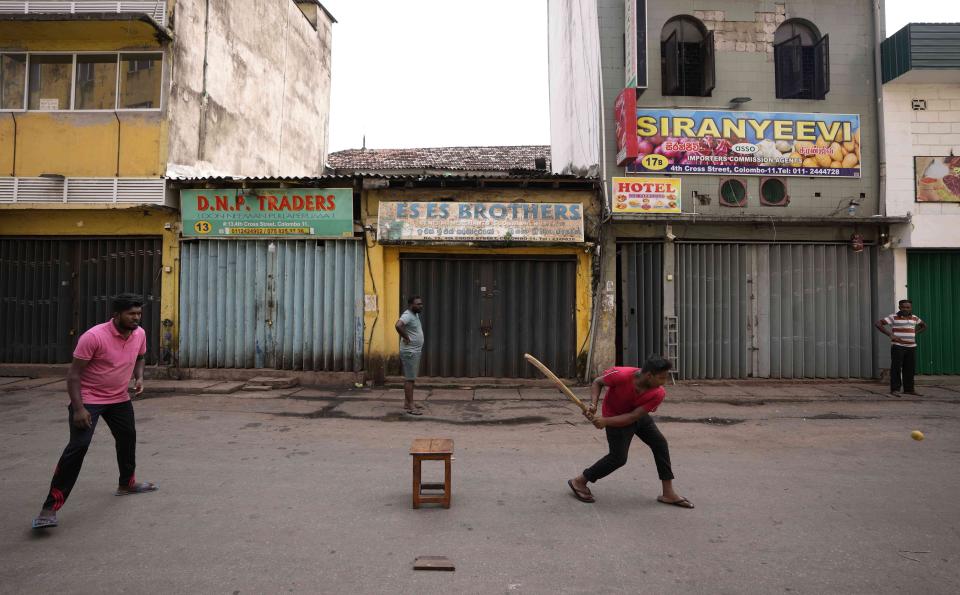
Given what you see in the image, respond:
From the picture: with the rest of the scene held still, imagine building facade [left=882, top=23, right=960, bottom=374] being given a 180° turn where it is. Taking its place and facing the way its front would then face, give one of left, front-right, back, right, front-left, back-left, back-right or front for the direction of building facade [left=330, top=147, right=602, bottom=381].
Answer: back-left

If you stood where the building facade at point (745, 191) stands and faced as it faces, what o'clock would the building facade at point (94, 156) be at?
the building facade at point (94, 156) is roughly at 2 o'clock from the building facade at point (745, 191).

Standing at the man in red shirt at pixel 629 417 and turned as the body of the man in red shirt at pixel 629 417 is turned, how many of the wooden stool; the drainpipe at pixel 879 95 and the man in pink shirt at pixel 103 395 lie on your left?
1

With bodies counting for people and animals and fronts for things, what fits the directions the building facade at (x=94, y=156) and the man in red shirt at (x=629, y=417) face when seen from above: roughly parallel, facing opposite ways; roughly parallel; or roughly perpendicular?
roughly parallel

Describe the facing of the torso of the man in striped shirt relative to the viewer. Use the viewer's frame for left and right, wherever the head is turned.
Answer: facing the viewer

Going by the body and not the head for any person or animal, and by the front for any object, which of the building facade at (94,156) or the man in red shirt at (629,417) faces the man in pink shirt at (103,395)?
the building facade

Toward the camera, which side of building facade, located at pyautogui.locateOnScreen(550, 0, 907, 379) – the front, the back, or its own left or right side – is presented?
front
